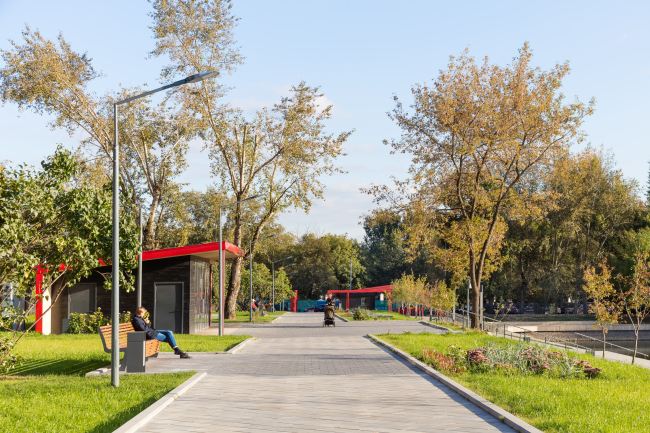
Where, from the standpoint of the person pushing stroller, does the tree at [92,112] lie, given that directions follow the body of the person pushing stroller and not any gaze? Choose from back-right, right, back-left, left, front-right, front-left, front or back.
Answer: right

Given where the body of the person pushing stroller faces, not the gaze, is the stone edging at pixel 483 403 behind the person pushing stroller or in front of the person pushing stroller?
in front

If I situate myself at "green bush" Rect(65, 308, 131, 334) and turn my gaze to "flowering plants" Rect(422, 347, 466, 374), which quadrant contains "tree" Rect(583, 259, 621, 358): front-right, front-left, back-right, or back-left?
front-left

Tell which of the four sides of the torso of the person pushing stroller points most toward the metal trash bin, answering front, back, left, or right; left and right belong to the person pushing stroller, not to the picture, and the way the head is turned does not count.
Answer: front

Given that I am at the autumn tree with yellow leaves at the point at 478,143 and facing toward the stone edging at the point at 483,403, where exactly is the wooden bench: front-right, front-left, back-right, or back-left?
front-right

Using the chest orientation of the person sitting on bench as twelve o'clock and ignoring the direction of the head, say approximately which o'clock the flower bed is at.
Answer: The flower bed is roughly at 1 o'clock from the person sitting on bench.

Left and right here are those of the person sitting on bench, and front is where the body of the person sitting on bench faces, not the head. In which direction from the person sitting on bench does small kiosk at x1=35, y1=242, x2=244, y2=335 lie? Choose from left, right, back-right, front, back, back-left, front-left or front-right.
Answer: left

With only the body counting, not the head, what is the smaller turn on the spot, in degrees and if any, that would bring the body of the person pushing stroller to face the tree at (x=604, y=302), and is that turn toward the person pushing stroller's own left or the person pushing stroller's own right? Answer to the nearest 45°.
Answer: approximately 45° to the person pushing stroller's own left

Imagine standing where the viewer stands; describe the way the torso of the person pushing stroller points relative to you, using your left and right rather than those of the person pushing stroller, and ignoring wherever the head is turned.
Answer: facing the viewer

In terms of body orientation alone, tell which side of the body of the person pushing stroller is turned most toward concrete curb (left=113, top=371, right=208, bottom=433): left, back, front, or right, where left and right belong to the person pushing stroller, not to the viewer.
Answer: front

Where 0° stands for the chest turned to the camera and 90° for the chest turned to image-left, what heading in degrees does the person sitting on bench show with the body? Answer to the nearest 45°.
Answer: approximately 270°
